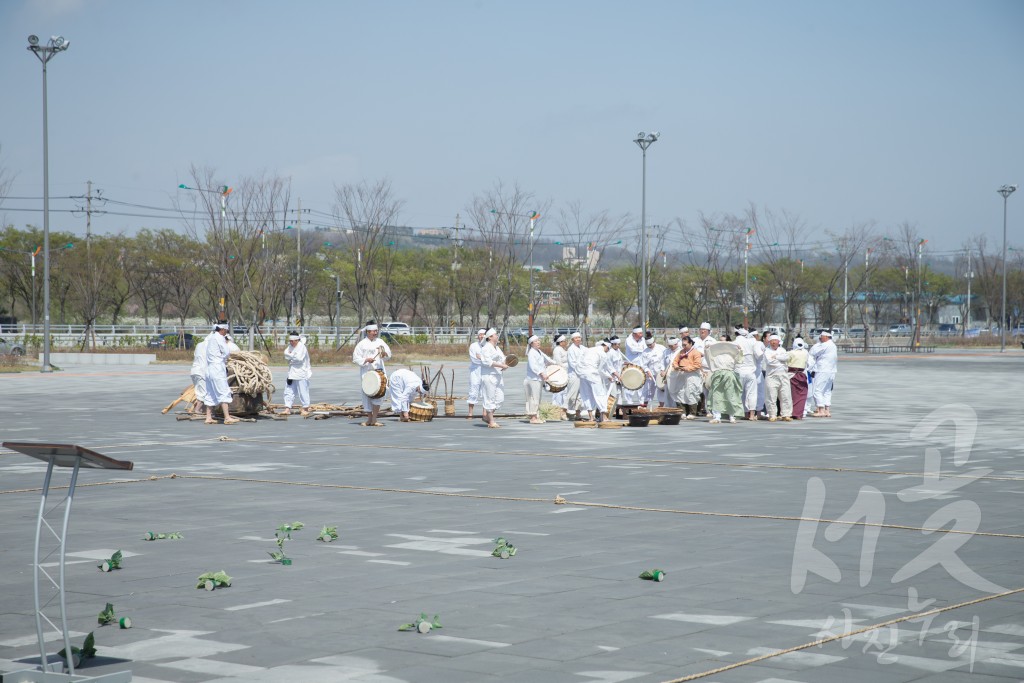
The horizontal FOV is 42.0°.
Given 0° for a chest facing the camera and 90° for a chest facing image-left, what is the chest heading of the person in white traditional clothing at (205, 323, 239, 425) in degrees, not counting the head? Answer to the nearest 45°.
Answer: approximately 270°

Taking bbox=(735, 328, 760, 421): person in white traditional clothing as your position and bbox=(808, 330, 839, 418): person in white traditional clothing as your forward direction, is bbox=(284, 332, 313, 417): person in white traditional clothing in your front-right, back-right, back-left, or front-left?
back-left

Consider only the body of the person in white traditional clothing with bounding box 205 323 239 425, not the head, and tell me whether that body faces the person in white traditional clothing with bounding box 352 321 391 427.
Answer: yes

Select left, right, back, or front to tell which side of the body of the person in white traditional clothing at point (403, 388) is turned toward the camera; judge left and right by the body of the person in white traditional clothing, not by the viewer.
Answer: right

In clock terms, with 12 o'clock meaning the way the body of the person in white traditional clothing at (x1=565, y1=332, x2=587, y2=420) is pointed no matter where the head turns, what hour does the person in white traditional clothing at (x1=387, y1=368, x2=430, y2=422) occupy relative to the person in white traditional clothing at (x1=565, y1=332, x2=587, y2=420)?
the person in white traditional clothing at (x1=387, y1=368, x2=430, y2=422) is roughly at 4 o'clock from the person in white traditional clothing at (x1=565, y1=332, x2=587, y2=420).

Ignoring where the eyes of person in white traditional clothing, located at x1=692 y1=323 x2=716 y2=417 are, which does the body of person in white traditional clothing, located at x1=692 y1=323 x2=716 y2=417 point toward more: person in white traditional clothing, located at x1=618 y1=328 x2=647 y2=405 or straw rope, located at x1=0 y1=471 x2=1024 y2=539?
the straw rope

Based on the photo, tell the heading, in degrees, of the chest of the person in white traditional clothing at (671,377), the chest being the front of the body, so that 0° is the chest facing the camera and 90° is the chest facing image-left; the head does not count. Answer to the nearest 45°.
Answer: approximately 45°
